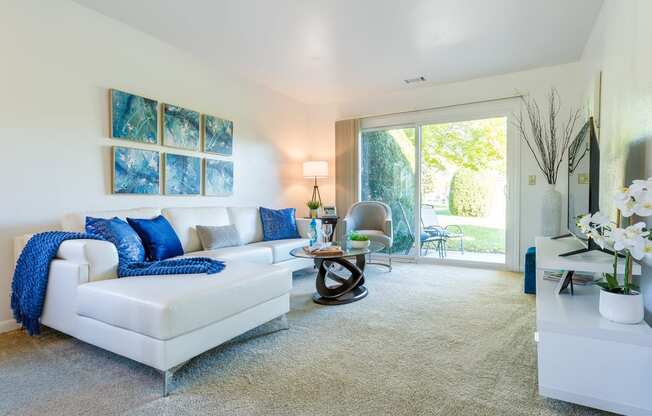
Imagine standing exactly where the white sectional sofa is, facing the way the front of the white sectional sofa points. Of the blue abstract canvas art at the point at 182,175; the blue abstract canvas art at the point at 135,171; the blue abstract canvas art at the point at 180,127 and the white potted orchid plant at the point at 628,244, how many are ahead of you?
1

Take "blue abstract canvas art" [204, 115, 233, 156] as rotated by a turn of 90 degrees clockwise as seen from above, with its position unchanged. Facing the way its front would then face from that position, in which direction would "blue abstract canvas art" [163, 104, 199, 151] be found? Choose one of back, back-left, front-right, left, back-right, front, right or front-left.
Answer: front

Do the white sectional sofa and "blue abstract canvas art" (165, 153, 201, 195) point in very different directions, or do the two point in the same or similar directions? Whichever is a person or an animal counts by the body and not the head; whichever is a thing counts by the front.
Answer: same or similar directions

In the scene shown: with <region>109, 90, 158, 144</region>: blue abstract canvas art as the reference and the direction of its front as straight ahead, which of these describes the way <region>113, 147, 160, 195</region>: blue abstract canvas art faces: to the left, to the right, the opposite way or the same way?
the same way

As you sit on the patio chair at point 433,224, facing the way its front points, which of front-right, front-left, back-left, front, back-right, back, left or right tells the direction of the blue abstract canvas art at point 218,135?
right

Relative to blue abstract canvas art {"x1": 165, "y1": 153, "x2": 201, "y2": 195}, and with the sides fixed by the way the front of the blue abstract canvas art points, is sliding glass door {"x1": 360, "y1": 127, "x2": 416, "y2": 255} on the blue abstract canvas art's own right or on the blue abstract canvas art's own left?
on the blue abstract canvas art's own left

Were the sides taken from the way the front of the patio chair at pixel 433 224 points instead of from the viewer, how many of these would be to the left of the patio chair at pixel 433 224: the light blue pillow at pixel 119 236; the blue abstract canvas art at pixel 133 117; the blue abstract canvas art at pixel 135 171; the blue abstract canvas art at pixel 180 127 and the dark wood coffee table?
0

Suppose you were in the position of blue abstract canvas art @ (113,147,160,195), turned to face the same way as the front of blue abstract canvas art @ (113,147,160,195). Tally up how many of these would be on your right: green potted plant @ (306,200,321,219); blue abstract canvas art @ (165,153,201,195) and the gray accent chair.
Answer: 0

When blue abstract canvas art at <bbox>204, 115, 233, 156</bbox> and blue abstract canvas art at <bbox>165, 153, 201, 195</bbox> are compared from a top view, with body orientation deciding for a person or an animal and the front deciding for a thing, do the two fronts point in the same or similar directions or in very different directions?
same or similar directions

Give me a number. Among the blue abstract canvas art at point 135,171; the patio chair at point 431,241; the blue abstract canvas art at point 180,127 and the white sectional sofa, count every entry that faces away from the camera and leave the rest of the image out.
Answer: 0

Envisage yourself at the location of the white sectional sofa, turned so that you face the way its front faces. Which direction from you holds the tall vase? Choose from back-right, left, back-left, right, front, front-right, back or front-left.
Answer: front-left
